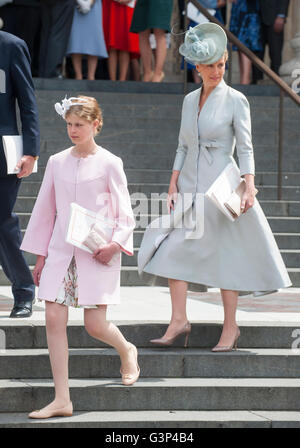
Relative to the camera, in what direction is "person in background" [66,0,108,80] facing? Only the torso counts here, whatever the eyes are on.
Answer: toward the camera

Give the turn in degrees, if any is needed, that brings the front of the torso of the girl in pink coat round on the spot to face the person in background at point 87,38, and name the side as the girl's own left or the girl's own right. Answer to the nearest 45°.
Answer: approximately 135° to the girl's own right

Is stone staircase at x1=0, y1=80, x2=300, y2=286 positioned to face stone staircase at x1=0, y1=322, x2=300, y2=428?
yes

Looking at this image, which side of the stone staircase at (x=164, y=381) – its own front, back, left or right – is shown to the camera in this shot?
front

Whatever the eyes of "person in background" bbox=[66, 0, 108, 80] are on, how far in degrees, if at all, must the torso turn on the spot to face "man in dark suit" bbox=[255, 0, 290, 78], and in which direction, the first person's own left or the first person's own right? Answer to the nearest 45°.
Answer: approximately 90° to the first person's own left

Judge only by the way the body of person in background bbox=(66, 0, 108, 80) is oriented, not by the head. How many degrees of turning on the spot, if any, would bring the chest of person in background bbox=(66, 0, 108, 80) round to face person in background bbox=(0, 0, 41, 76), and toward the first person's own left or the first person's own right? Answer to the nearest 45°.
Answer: approximately 90° to the first person's own right

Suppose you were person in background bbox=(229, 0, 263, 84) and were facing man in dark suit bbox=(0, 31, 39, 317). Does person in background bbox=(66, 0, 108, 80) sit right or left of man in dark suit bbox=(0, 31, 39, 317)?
right

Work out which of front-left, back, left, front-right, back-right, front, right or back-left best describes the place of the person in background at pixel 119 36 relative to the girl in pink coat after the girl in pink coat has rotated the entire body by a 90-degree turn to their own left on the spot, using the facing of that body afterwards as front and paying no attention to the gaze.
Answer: back-left

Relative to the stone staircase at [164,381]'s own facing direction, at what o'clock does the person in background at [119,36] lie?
The person in background is roughly at 6 o'clock from the stone staircase.

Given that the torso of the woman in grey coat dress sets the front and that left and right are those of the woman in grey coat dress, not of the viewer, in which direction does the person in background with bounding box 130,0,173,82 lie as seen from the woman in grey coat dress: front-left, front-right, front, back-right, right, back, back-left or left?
back-right

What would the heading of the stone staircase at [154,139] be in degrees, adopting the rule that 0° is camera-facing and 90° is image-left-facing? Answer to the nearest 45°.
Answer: approximately 0°

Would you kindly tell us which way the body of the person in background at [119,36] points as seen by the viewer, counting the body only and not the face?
toward the camera
